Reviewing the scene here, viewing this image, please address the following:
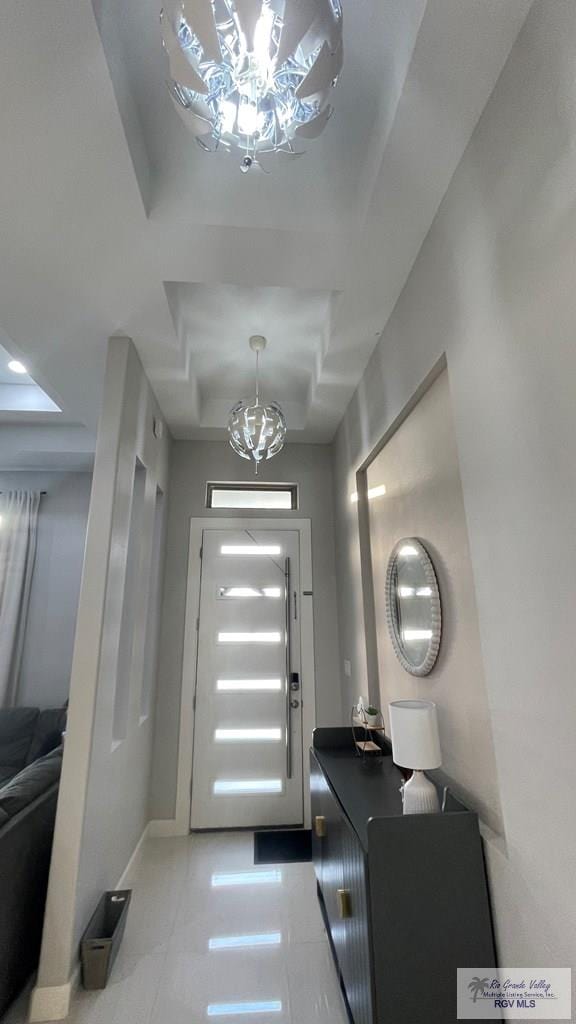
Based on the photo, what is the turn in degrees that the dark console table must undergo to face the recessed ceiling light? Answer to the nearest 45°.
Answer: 0° — it already faces it

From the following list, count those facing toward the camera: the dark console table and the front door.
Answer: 1

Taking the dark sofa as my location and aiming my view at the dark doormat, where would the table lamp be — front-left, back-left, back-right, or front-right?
front-right

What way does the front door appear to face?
toward the camera

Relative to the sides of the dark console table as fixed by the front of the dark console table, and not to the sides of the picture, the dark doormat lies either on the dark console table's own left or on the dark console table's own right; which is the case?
on the dark console table's own right

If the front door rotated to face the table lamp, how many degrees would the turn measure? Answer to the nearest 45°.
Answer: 0° — it already faces it

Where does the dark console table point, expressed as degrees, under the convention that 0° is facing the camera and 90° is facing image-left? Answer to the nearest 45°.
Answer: approximately 90°

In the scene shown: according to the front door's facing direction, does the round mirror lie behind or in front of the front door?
in front

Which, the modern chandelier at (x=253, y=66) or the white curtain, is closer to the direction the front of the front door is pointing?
the modern chandelier

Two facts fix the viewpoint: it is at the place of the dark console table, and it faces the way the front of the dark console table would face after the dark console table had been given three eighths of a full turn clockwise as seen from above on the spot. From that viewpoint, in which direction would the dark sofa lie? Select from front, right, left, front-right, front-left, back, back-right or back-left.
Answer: back-left
